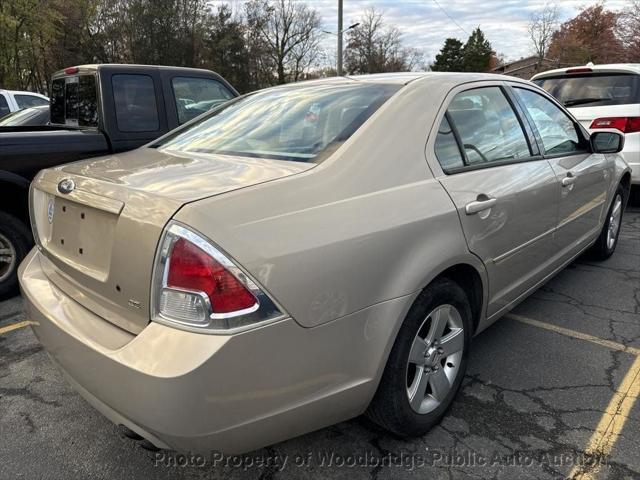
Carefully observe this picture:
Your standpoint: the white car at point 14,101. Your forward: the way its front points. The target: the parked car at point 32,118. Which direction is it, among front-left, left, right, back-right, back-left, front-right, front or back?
back-right

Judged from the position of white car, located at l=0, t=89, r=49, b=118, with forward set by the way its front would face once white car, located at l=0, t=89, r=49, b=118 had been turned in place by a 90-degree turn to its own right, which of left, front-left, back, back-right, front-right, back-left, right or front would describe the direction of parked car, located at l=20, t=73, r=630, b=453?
front-right

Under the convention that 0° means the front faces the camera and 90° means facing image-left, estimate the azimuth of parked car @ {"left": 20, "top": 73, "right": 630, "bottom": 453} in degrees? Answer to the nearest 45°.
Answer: approximately 225°

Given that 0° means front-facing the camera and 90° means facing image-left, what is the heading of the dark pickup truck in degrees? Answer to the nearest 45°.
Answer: approximately 225°

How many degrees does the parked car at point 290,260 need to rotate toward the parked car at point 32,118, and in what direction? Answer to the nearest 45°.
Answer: approximately 90° to its left

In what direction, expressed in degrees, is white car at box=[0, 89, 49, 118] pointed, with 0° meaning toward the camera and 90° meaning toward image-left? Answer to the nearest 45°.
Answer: approximately 225°
